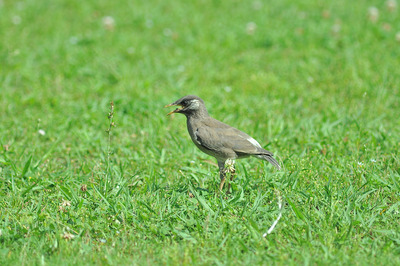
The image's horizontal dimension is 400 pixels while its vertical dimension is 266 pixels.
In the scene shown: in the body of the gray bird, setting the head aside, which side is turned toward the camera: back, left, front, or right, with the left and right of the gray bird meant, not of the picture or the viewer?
left

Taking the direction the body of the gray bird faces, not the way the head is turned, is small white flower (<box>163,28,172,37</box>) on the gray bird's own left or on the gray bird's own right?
on the gray bird's own right
